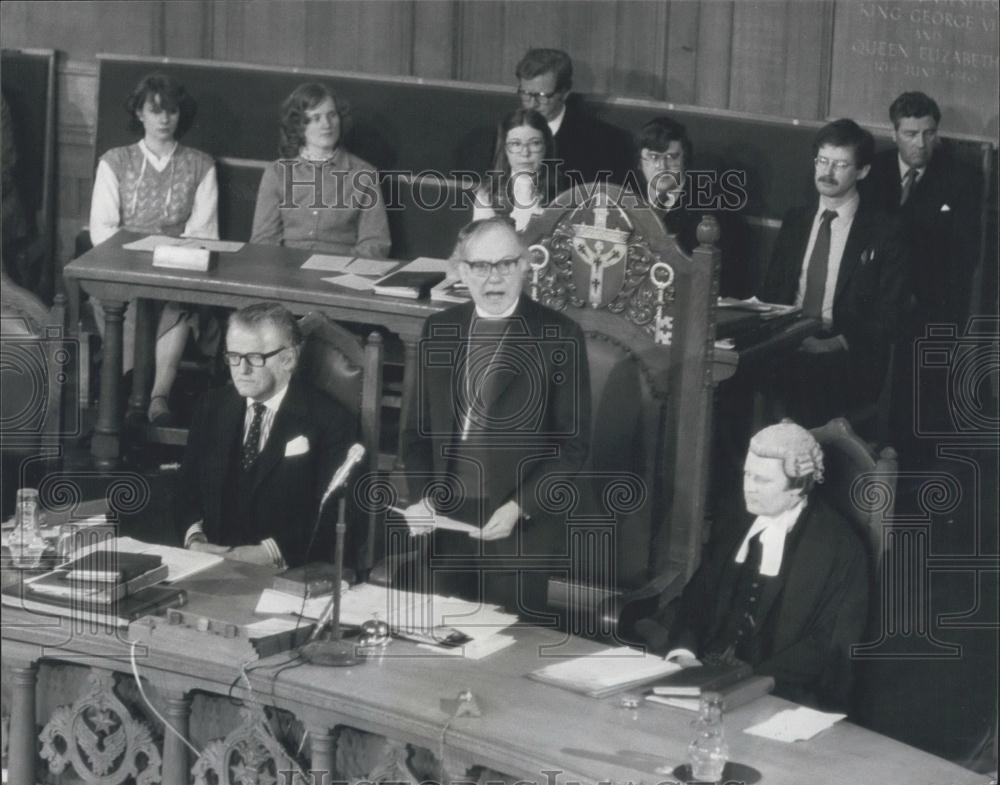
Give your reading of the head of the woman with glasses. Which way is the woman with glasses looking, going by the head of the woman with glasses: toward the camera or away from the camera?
toward the camera

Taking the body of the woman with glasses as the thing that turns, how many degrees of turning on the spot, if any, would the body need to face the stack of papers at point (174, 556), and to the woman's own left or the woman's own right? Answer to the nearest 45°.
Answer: approximately 45° to the woman's own right

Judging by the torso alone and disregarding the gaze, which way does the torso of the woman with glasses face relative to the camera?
toward the camera

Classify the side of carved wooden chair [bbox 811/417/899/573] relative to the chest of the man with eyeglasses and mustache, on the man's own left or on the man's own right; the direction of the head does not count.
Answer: on the man's own left

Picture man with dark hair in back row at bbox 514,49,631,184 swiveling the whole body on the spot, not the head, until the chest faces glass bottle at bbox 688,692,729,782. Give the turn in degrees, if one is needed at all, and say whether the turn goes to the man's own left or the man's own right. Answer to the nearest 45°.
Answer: approximately 45° to the man's own left

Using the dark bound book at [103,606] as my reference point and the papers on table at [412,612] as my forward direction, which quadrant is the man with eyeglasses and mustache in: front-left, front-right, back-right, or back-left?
front-left

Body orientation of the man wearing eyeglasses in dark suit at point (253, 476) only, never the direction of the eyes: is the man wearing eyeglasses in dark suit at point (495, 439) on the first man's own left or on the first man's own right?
on the first man's own left

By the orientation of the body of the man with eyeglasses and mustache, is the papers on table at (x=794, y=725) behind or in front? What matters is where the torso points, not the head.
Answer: in front

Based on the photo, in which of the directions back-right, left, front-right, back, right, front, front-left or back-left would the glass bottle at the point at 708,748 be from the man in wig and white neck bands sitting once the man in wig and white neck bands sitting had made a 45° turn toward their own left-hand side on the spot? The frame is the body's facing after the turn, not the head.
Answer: front

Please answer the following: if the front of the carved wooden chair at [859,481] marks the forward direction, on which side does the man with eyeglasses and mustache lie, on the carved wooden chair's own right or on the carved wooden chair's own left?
on the carved wooden chair's own right

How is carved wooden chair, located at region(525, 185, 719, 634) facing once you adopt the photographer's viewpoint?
facing the viewer and to the left of the viewer
